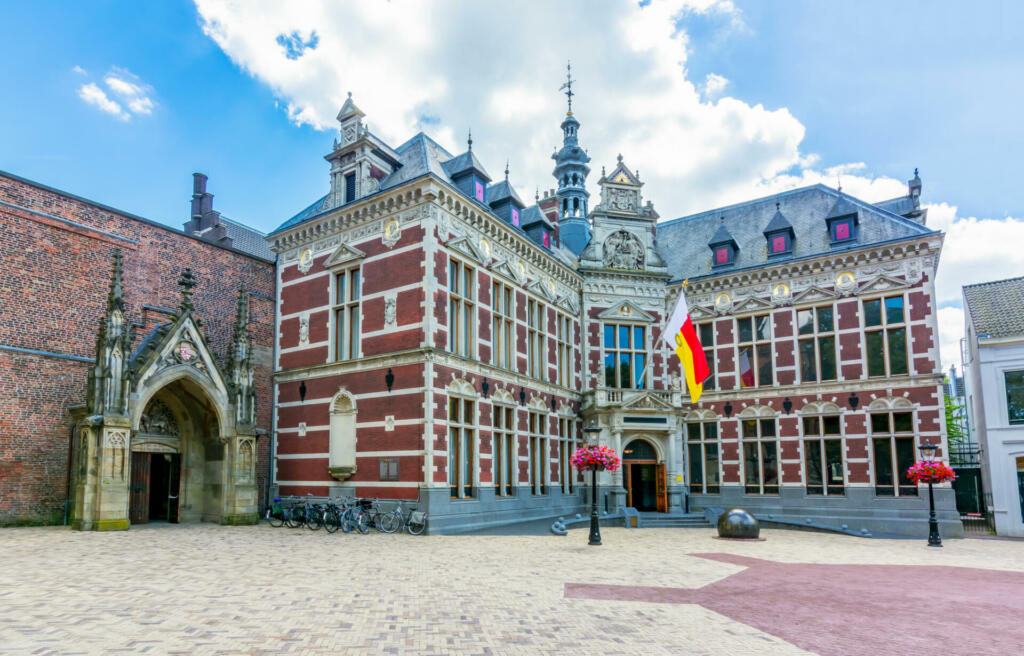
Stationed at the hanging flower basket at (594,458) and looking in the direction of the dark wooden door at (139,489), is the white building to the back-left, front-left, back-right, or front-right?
back-right

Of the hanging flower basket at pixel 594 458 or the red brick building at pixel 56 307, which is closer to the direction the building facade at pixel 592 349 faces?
the hanging flower basket

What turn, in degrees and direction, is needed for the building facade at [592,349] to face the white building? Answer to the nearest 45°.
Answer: approximately 90° to its left

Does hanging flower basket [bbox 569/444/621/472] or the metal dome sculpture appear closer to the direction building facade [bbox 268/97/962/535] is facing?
the hanging flower basket

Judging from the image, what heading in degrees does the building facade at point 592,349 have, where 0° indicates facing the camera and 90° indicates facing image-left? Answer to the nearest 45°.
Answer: approximately 0°

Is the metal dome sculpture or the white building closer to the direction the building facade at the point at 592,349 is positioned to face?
the metal dome sculpture

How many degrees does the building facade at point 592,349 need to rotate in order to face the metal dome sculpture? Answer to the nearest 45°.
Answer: approximately 45° to its left

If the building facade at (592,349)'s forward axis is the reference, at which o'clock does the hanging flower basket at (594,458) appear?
The hanging flower basket is roughly at 12 o'clock from the building facade.

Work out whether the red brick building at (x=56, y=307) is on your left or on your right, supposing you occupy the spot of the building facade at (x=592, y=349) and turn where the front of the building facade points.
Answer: on your right

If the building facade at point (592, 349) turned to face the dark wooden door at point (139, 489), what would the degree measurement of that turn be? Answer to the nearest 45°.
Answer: approximately 45° to its right
